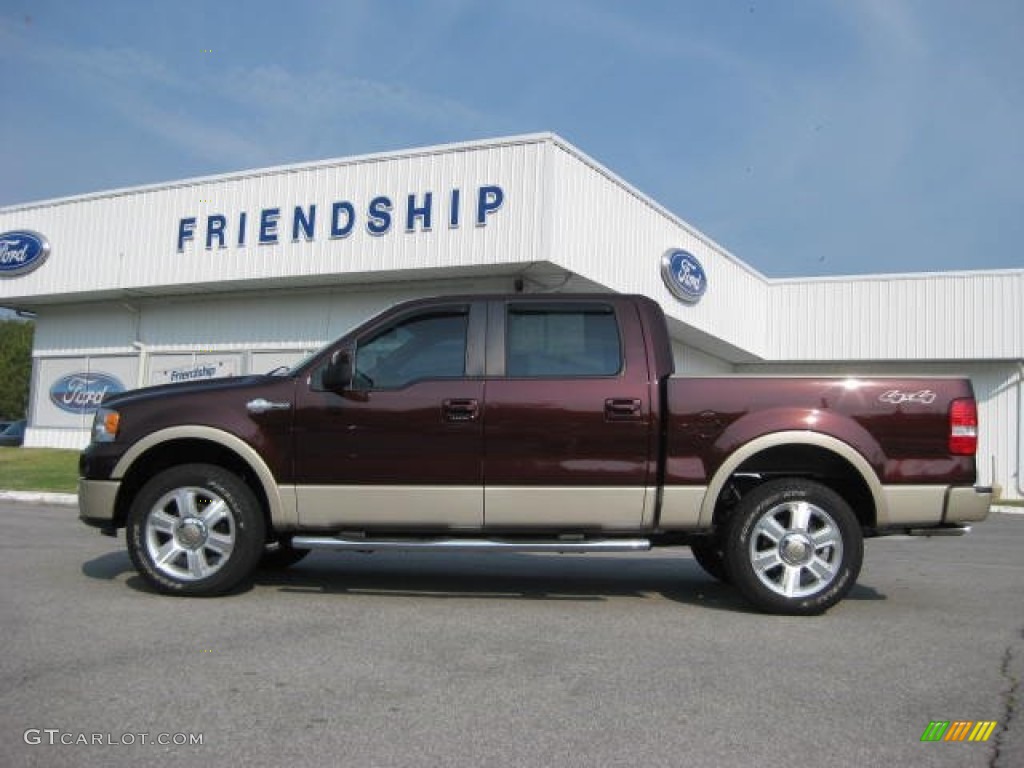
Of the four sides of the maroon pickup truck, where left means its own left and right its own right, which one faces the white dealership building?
right

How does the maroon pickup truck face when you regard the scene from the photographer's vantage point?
facing to the left of the viewer
